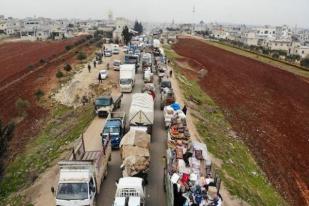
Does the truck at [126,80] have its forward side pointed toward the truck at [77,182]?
yes

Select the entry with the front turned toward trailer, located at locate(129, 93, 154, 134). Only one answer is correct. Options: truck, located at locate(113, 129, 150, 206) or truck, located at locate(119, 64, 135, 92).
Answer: truck, located at locate(119, 64, 135, 92)

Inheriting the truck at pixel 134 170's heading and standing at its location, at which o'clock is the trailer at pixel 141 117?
The trailer is roughly at 6 o'clock from the truck.

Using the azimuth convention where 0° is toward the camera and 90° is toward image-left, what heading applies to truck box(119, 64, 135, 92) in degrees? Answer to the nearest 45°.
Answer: approximately 0°

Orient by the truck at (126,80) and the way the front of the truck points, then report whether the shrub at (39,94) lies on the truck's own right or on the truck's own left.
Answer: on the truck's own right
